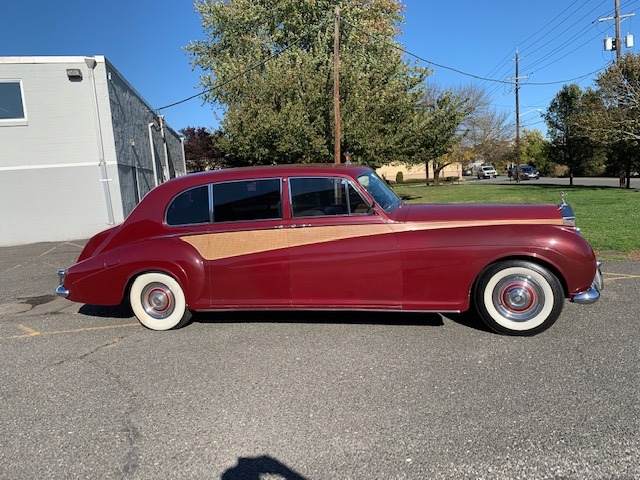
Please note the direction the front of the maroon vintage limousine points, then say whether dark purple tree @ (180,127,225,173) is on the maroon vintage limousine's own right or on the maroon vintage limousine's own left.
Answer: on the maroon vintage limousine's own left

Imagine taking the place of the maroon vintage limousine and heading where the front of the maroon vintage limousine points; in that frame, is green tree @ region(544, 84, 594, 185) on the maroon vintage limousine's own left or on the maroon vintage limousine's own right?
on the maroon vintage limousine's own left

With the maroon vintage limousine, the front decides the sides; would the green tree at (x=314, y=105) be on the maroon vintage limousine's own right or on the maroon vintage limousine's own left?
on the maroon vintage limousine's own left

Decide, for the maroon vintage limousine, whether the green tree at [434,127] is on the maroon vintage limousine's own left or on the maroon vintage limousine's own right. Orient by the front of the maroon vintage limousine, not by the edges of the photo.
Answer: on the maroon vintage limousine's own left

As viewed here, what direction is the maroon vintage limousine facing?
to the viewer's right

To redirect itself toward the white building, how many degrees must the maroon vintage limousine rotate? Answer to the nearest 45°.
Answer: approximately 135° to its left

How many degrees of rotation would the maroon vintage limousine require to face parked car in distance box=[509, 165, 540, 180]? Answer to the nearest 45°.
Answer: approximately 45° to its left
